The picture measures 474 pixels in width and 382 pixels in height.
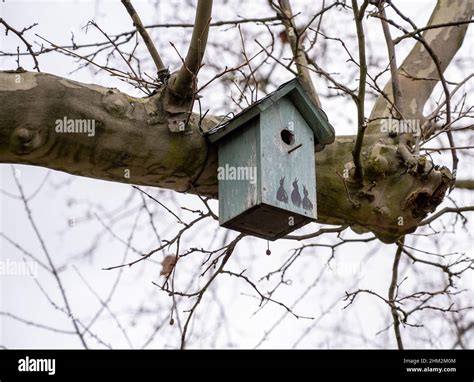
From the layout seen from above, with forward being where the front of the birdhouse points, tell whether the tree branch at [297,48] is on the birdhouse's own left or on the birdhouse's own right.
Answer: on the birdhouse's own left

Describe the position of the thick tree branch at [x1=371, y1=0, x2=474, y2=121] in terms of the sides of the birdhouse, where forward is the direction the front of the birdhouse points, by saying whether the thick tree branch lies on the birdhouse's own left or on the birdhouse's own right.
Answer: on the birdhouse's own left

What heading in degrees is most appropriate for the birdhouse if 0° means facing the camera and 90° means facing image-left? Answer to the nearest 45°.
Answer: approximately 315°
